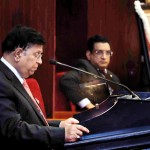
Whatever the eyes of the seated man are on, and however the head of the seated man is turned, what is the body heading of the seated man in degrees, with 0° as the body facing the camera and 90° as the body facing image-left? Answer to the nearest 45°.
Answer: approximately 315°
